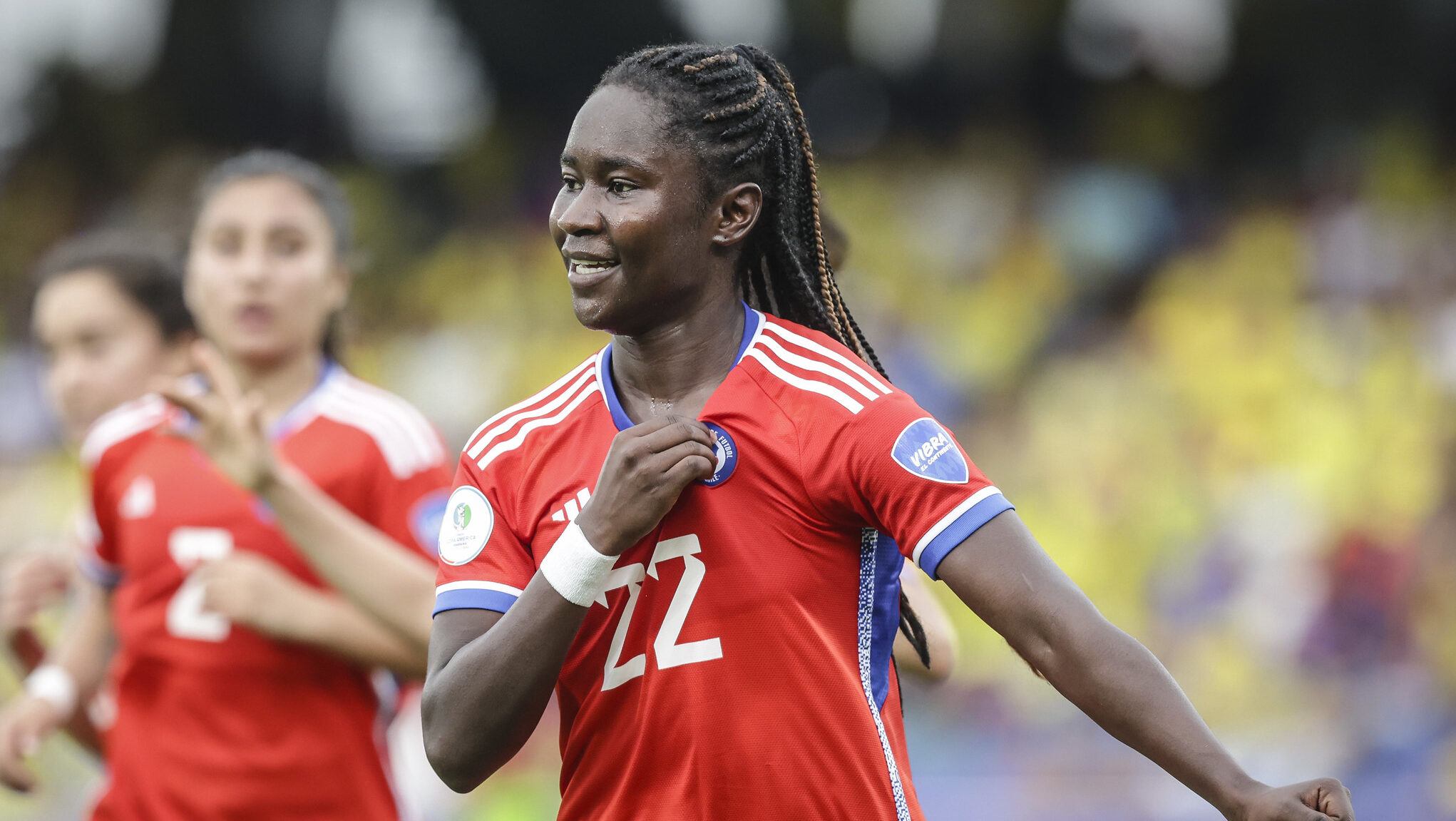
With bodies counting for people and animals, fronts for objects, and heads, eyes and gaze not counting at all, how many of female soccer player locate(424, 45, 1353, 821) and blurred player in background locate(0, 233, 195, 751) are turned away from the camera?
0

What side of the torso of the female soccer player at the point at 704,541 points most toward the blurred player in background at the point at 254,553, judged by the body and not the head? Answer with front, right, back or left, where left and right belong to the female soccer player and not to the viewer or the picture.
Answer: right

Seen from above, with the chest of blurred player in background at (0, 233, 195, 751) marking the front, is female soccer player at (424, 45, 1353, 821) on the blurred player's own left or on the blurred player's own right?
on the blurred player's own left

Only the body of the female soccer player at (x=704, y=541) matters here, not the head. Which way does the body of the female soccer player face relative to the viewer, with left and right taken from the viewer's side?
facing the viewer and to the left of the viewer

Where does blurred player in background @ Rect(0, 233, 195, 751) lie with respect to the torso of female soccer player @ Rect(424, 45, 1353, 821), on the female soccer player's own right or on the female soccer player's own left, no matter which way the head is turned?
on the female soccer player's own right
